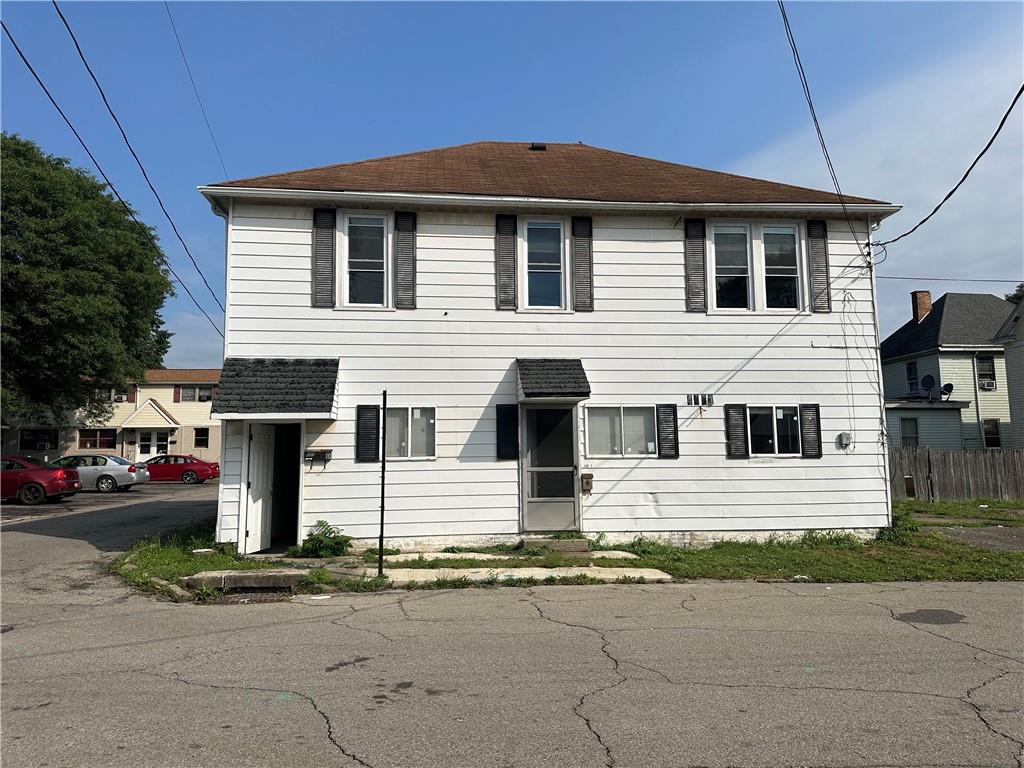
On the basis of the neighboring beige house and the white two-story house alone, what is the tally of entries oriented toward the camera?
2

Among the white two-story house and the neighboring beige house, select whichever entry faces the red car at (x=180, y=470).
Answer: the neighboring beige house

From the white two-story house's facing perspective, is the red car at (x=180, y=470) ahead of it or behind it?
behind

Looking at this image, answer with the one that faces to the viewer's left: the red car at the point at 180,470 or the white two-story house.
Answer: the red car

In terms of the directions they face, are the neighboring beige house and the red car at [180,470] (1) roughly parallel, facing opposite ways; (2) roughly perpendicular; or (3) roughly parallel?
roughly perpendicular

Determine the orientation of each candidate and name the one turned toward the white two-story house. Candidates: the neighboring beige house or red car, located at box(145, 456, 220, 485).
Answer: the neighboring beige house

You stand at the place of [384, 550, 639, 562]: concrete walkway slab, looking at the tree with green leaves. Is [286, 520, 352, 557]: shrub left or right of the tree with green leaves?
left

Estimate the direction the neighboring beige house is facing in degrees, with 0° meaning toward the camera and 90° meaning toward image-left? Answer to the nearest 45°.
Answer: approximately 0°

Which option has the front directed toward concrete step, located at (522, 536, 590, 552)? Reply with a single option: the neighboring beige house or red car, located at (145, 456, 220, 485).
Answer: the neighboring beige house

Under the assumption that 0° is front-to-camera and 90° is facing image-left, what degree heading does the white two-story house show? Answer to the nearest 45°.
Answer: approximately 0°
